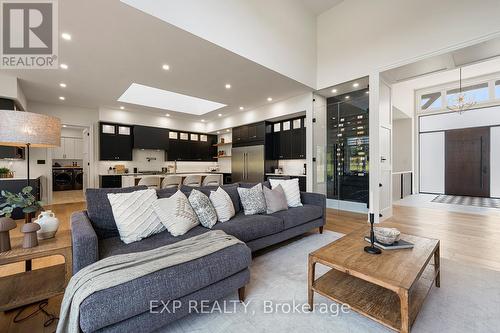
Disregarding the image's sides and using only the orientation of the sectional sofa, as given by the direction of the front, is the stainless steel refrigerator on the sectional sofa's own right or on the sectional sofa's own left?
on the sectional sofa's own left

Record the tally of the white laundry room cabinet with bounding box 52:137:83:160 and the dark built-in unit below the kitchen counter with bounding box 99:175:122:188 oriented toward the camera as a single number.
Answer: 2

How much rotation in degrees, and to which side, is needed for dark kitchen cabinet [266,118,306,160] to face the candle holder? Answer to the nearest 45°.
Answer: approximately 45° to its left

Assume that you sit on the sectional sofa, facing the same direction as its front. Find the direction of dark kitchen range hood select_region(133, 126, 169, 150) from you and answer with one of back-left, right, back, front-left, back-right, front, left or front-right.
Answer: back-left

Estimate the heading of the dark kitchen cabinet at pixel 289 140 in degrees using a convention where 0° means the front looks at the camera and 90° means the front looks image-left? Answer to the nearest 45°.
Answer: approximately 45°

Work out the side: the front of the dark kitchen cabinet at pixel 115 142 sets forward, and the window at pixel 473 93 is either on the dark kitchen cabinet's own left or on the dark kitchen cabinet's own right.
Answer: on the dark kitchen cabinet's own left

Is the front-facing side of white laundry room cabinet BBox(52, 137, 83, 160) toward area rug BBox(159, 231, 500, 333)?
yes

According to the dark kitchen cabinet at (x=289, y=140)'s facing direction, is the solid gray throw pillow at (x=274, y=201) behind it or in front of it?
in front

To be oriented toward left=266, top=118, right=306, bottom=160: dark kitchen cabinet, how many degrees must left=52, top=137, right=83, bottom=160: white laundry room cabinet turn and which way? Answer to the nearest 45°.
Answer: approximately 45° to its left

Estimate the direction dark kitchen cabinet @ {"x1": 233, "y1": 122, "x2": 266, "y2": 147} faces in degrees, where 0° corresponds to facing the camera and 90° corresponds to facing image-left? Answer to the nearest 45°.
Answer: approximately 45°
